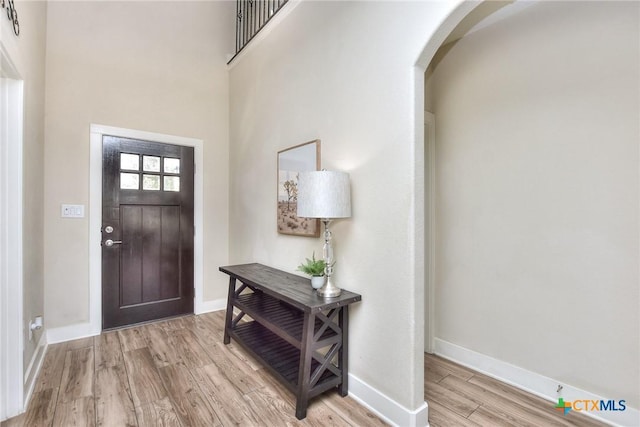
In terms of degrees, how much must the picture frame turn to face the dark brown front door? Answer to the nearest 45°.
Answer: approximately 90° to its right

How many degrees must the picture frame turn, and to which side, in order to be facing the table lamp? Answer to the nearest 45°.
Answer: approximately 45° to its left

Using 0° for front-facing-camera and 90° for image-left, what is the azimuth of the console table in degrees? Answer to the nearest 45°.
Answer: approximately 45°

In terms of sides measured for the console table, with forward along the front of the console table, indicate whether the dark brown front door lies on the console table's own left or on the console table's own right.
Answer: on the console table's own right

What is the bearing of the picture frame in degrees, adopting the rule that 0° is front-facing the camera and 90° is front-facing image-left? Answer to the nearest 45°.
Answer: approximately 45°
